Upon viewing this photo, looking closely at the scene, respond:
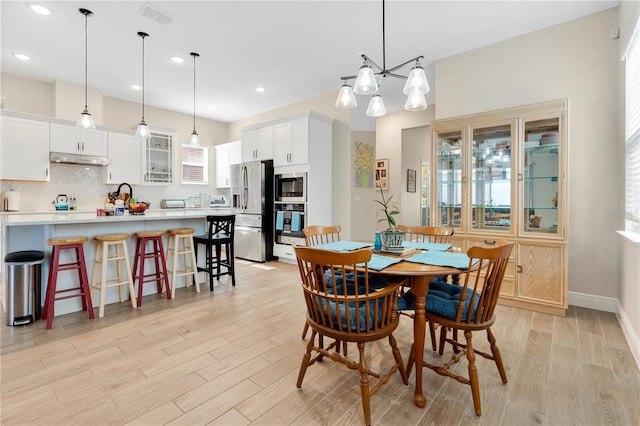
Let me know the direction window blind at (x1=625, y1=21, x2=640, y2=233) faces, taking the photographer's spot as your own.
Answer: facing to the left of the viewer

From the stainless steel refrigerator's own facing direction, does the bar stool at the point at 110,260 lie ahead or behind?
ahead

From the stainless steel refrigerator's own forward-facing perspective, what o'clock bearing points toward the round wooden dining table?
The round wooden dining table is roughly at 10 o'clock from the stainless steel refrigerator.

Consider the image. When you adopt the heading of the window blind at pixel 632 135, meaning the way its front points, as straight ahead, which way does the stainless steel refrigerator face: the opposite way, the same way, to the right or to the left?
to the left

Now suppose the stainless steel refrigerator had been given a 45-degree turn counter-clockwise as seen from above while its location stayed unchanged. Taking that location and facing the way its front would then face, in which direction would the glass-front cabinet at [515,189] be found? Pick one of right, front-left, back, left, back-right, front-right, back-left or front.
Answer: front-left

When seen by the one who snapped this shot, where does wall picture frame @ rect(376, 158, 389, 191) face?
facing the viewer and to the left of the viewer

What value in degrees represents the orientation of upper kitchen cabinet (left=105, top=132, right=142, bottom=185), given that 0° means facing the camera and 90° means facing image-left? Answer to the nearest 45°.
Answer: approximately 315°

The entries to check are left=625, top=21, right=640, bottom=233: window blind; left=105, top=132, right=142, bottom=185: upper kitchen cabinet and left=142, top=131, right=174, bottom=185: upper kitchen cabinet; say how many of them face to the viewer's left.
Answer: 1

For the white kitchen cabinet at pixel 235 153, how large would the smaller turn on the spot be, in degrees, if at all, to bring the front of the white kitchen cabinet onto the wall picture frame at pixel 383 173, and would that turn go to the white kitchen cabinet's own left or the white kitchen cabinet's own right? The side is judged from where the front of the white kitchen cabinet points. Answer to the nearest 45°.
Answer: approximately 135° to the white kitchen cabinet's own left

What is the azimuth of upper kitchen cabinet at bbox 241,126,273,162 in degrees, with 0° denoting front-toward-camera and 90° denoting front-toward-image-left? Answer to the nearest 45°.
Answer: approximately 45°

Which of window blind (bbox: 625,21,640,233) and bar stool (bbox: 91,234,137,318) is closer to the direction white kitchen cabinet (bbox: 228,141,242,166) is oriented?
the bar stool

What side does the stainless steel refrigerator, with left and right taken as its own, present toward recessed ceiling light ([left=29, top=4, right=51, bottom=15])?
front
